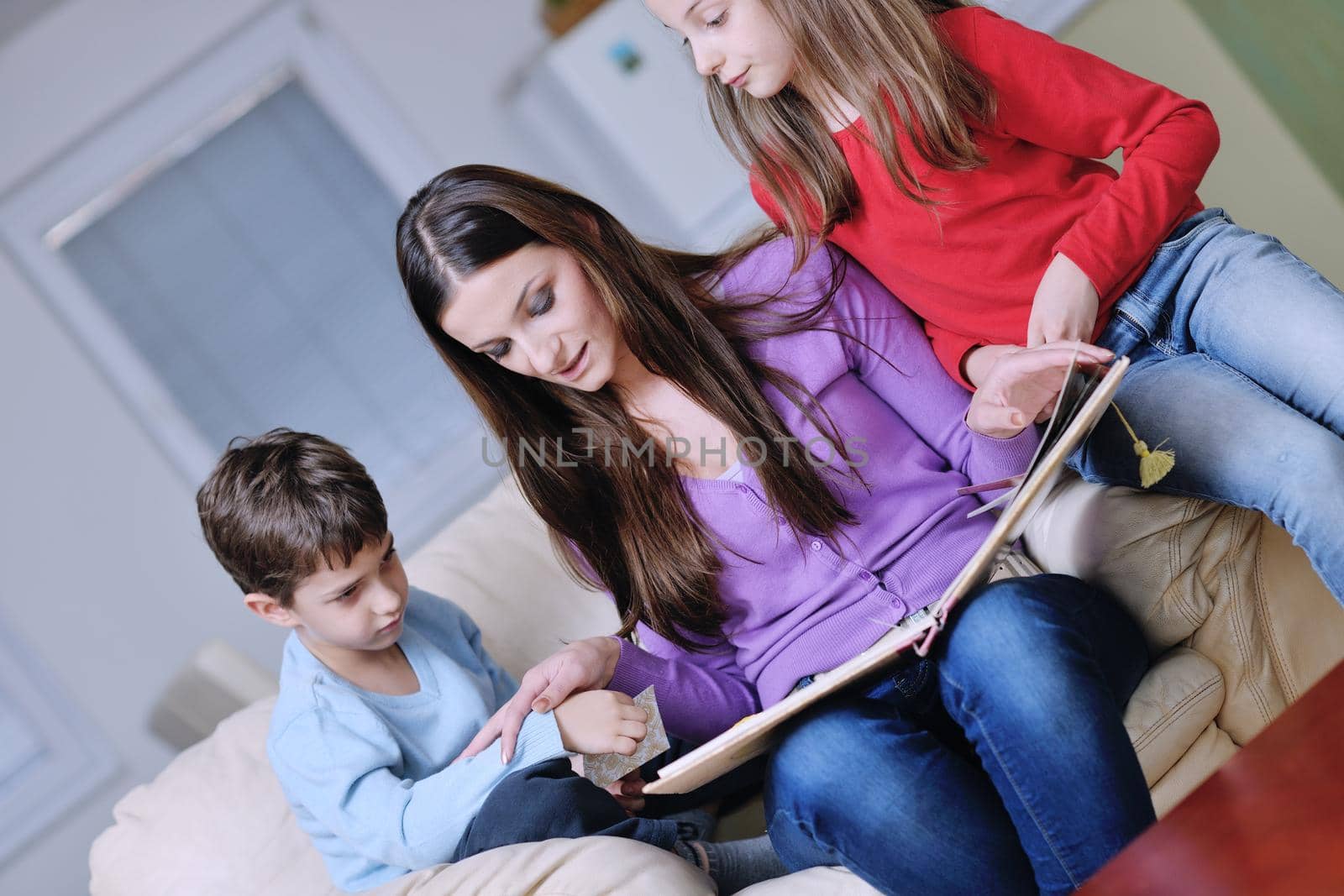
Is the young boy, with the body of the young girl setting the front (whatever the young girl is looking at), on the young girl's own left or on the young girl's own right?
on the young girl's own right

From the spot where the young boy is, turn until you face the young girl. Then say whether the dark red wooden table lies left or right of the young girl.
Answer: right

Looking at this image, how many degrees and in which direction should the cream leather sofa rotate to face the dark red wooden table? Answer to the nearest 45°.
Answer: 0° — it already faces it

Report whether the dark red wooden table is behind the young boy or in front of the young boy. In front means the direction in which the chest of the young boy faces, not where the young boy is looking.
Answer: in front

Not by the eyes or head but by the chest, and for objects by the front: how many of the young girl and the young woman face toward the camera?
2

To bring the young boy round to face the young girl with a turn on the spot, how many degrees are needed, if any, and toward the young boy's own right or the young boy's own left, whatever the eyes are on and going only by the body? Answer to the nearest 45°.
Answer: approximately 45° to the young boy's own left

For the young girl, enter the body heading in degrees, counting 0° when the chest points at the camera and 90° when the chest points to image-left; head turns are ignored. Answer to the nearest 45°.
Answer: approximately 0°
